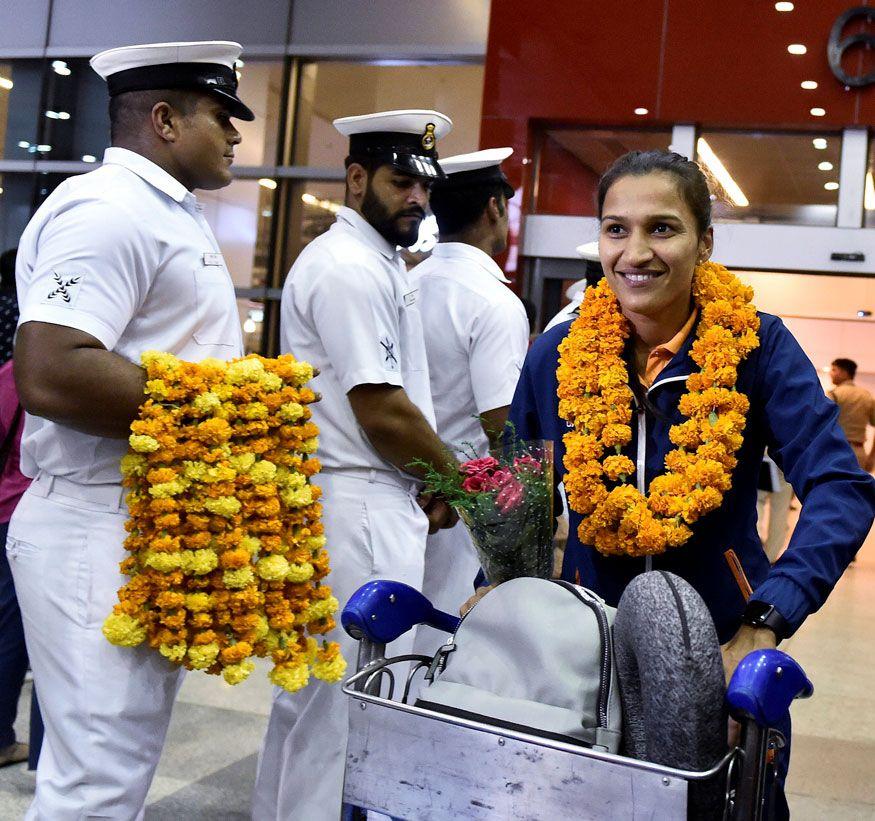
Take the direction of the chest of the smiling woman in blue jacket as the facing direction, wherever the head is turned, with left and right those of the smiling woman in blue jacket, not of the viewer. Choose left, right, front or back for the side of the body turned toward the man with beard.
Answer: right

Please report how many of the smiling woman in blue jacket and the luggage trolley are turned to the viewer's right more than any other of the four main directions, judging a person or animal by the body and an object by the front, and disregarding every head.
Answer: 0

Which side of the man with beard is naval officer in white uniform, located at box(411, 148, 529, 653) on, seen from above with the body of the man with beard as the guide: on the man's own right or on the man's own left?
on the man's own left

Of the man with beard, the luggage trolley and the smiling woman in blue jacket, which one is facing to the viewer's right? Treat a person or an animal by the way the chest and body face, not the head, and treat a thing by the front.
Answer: the man with beard

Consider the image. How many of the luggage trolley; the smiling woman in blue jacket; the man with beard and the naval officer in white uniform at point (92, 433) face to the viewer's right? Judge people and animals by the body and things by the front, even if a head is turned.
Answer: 2

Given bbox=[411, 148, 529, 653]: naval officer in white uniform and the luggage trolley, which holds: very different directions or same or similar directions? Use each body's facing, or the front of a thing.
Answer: very different directions

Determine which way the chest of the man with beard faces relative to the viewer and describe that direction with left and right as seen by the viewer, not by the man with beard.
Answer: facing to the right of the viewer

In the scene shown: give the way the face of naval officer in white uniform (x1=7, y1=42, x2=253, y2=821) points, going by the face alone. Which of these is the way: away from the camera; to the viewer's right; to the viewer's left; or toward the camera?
to the viewer's right

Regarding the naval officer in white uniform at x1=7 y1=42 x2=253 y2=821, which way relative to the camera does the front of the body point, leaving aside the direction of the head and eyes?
to the viewer's right

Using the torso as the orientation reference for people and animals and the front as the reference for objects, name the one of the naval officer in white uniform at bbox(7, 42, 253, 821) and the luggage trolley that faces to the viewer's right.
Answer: the naval officer in white uniform

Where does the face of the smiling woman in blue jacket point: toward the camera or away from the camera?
toward the camera

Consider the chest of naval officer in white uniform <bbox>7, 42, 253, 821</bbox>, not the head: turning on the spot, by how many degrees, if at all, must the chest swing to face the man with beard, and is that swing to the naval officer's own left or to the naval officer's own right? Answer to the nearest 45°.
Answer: approximately 45° to the naval officer's own left

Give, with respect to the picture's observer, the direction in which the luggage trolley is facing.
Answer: facing the viewer and to the left of the viewer

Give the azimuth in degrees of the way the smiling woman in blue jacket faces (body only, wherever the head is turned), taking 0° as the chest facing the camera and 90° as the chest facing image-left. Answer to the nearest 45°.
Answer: approximately 45°
